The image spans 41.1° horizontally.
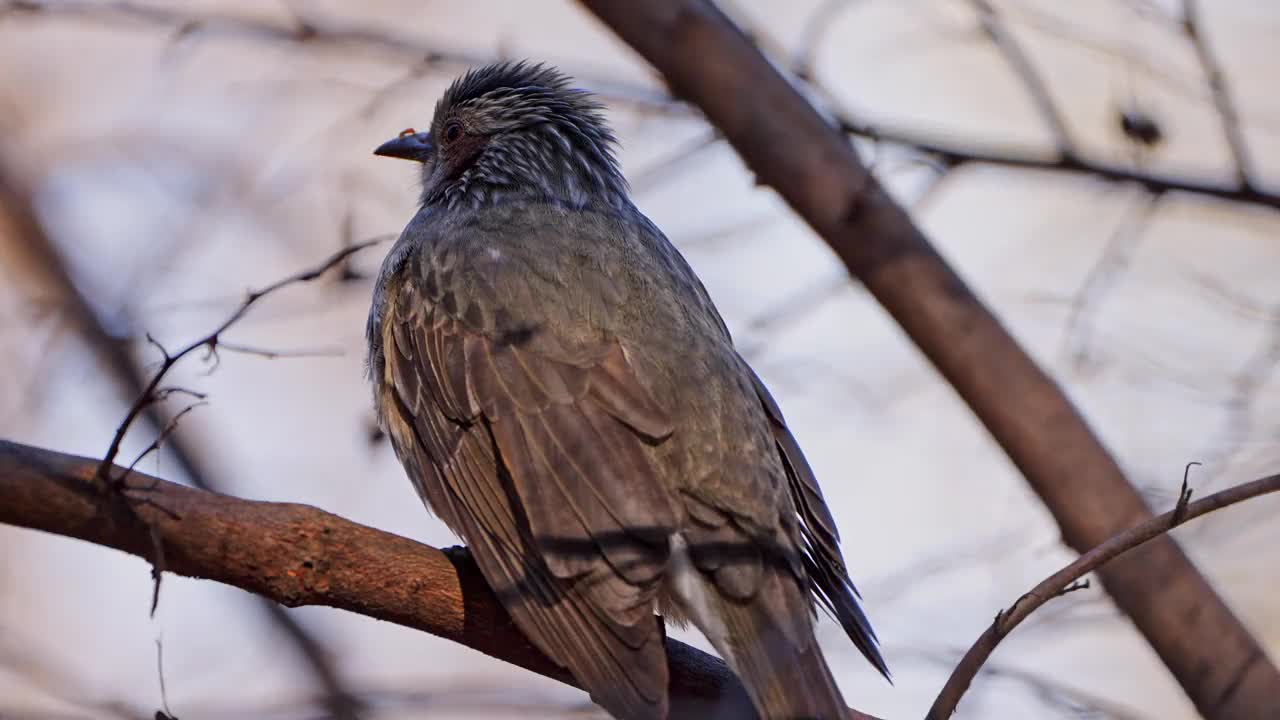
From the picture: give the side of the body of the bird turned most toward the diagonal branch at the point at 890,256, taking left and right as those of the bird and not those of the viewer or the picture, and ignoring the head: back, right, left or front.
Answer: right

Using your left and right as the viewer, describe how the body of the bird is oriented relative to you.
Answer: facing away from the viewer and to the left of the viewer

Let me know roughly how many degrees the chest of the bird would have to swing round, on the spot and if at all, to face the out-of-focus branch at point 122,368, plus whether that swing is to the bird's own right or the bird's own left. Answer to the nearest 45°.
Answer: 0° — it already faces it

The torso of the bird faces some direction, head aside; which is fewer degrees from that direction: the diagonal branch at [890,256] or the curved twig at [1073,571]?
the diagonal branch
